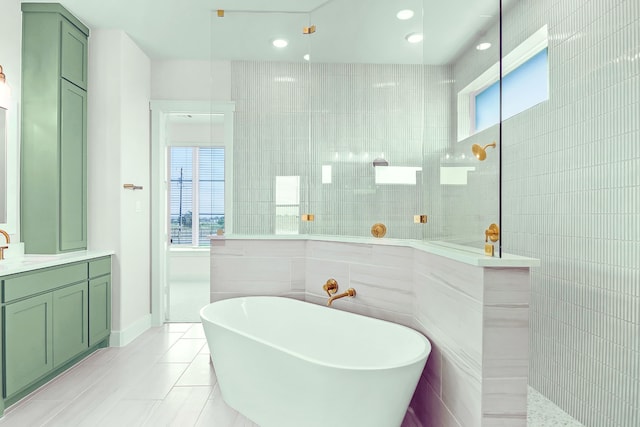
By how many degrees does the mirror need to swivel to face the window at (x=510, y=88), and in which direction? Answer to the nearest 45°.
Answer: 0° — it already faces it

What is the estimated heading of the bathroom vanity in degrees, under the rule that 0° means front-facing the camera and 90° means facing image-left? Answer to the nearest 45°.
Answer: approximately 315°

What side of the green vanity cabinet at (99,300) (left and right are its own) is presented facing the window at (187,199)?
left

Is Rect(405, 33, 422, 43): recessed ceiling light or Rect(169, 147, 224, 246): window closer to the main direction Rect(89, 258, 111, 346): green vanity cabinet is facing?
the recessed ceiling light

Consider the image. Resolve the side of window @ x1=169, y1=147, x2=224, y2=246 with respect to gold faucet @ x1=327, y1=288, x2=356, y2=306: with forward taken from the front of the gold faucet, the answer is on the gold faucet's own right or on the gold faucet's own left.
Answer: on the gold faucet's own right

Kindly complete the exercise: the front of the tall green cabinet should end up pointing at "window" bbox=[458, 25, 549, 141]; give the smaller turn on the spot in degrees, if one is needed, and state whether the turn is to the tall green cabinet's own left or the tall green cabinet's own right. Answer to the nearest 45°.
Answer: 0° — it already faces it

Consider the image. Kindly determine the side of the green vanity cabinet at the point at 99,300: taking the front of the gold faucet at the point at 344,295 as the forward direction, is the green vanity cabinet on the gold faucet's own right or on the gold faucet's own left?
on the gold faucet's own right

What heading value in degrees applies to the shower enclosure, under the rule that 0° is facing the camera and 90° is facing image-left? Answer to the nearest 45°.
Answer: approximately 0°

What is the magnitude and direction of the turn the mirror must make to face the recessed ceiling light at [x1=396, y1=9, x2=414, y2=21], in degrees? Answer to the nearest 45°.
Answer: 0° — it already faces it
